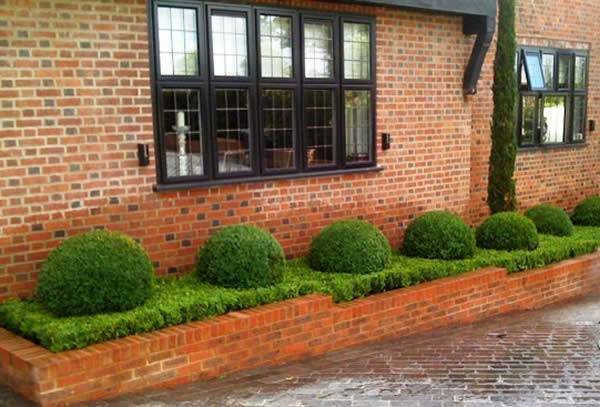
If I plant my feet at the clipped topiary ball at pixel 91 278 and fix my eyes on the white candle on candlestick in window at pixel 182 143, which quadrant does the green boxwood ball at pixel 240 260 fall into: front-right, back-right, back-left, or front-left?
front-right

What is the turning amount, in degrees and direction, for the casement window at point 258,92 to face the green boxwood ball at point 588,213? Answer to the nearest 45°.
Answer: approximately 90° to its left

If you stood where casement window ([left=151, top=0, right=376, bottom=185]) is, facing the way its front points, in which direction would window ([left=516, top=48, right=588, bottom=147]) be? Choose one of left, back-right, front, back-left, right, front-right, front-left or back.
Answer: left

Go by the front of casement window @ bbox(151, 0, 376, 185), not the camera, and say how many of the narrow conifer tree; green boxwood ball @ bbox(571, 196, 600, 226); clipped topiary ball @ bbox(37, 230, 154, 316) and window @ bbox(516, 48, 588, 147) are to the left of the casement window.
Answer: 3

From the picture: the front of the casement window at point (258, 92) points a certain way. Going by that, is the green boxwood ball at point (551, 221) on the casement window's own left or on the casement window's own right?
on the casement window's own left

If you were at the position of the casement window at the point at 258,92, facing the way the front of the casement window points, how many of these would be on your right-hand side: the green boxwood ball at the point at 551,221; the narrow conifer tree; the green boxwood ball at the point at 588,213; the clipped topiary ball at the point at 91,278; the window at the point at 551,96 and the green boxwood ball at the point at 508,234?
1

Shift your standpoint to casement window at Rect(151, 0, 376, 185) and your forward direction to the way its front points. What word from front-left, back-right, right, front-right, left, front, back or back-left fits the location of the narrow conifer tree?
left

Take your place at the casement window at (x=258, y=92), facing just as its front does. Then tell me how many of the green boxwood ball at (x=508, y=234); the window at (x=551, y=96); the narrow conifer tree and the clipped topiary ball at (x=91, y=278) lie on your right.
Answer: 1

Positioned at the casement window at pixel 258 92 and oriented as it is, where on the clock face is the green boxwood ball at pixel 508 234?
The green boxwood ball is roughly at 10 o'clock from the casement window.

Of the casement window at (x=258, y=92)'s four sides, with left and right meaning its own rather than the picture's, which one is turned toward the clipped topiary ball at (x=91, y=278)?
right

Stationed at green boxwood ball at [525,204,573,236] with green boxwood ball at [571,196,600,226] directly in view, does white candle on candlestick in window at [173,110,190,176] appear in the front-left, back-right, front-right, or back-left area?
back-left

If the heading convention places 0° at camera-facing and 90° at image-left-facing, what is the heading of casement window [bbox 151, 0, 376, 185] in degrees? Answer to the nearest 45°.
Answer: approximately 315°

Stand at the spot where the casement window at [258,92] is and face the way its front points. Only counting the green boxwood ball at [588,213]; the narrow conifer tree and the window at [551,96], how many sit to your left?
3

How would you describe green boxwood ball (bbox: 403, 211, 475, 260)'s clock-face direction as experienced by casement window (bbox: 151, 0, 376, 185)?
The green boxwood ball is roughly at 10 o'clock from the casement window.
